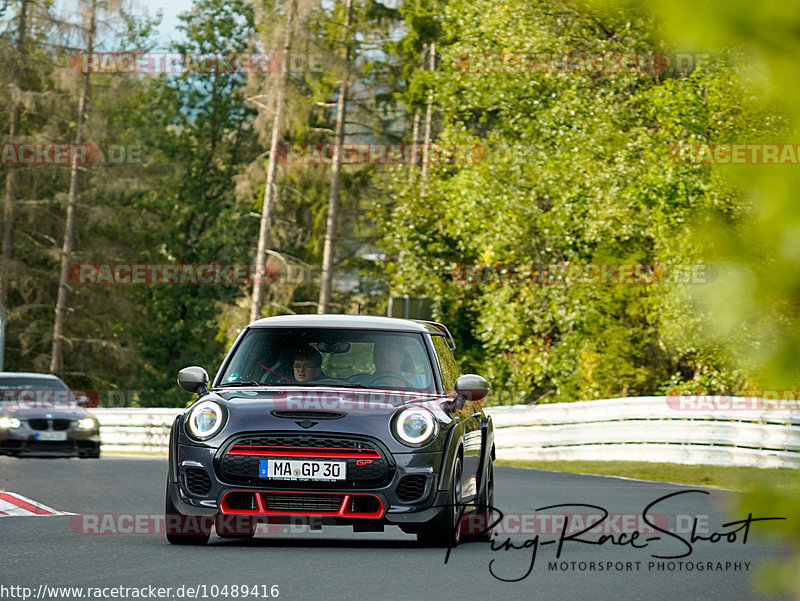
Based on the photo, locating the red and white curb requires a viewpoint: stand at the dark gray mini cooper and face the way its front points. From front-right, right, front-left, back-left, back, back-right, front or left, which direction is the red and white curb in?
back-right

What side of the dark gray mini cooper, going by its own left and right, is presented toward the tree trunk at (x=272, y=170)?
back

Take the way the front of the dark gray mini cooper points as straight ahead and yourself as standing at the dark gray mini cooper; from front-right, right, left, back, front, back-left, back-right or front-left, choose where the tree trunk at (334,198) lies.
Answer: back

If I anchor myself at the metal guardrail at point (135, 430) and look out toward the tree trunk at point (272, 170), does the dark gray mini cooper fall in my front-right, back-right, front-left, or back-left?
back-right

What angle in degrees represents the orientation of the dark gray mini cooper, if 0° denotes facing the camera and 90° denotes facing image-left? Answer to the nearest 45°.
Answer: approximately 0°

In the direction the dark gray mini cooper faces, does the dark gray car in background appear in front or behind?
behind
